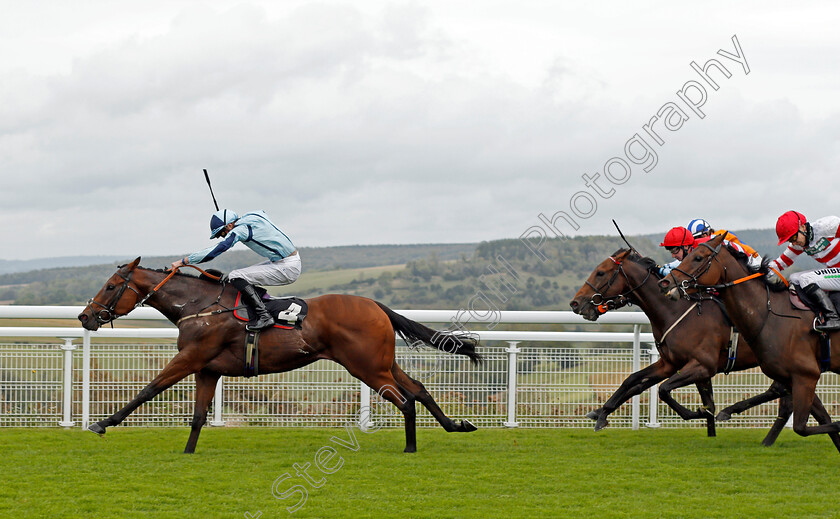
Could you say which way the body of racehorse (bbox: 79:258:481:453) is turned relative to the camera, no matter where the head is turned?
to the viewer's left

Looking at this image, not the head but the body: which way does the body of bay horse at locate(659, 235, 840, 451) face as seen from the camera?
to the viewer's left

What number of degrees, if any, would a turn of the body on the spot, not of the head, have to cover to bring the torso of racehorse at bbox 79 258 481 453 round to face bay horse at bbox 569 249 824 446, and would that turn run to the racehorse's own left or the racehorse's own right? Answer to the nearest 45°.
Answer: approximately 180°

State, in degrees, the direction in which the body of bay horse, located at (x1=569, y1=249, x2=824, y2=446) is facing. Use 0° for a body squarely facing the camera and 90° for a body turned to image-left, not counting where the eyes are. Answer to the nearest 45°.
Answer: approximately 90°

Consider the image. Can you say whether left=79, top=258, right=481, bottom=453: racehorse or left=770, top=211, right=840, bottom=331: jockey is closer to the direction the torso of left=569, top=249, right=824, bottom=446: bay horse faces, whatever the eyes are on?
the racehorse

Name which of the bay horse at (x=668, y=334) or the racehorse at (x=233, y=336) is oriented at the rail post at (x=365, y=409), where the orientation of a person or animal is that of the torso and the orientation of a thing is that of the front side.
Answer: the bay horse

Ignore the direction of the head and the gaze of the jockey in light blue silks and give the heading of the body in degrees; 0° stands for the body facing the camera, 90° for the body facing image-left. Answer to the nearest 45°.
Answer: approximately 90°

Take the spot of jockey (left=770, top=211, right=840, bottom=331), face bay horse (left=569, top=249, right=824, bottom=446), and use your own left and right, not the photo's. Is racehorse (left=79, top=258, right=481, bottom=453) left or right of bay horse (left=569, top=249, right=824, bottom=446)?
left
